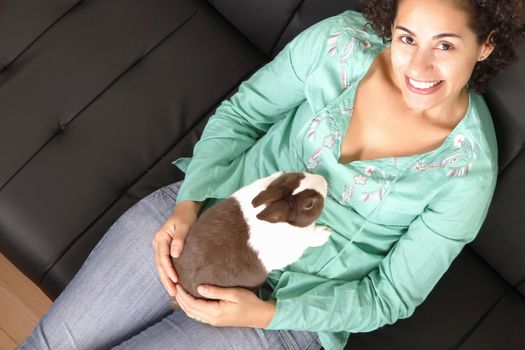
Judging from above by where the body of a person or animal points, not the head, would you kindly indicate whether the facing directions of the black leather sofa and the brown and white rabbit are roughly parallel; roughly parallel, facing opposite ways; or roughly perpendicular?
roughly parallel, facing opposite ways

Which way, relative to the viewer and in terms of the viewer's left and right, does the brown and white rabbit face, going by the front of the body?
facing away from the viewer and to the right of the viewer

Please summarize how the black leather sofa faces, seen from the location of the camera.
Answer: facing the viewer and to the left of the viewer
